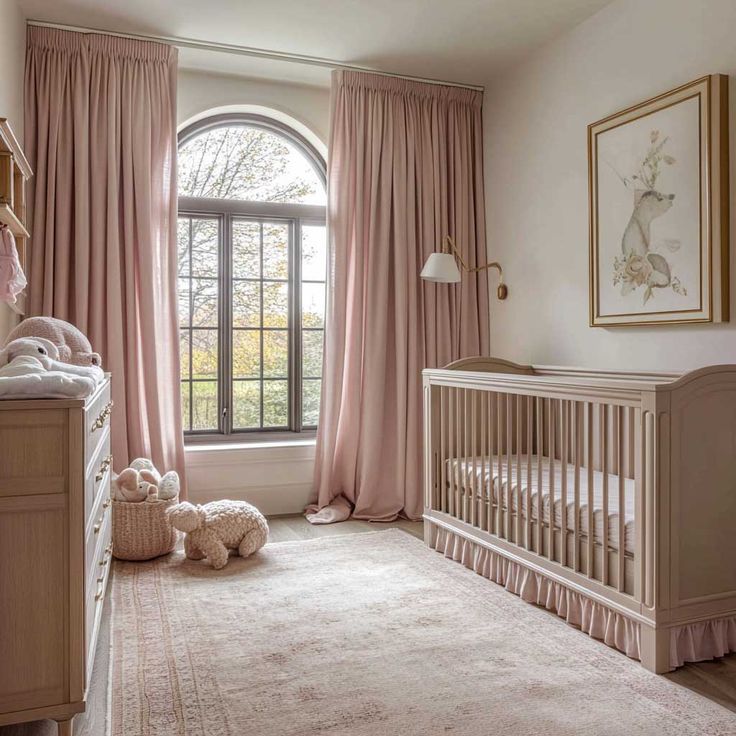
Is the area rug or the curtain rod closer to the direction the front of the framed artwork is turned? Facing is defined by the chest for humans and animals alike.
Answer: the area rug

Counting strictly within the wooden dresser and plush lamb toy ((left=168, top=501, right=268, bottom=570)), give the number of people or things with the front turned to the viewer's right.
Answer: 1

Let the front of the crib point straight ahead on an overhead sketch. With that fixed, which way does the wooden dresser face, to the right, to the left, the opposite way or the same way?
the opposite way

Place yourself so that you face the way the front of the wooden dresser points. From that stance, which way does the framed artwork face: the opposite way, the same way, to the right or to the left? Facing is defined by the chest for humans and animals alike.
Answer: the opposite way

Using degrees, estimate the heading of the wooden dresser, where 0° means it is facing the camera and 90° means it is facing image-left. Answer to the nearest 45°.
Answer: approximately 270°
